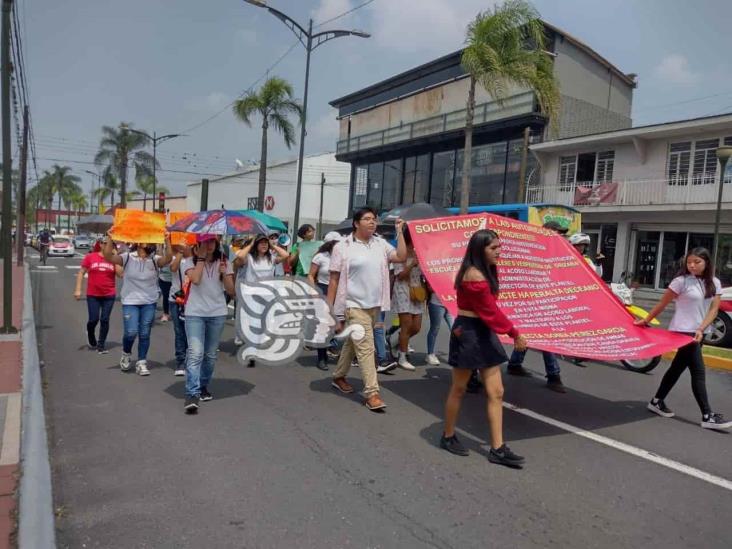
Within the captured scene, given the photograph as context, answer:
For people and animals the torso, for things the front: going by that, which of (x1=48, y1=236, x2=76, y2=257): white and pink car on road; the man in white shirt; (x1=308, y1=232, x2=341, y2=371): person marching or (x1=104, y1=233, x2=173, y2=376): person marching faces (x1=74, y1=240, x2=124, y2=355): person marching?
the white and pink car on road

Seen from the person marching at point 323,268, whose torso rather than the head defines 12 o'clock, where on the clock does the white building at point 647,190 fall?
The white building is roughly at 9 o'clock from the person marching.

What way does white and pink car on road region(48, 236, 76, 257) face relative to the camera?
toward the camera

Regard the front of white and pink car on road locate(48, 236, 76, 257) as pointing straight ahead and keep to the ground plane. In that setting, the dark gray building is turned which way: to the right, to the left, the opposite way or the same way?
to the right

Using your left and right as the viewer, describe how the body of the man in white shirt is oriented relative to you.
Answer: facing the viewer and to the right of the viewer

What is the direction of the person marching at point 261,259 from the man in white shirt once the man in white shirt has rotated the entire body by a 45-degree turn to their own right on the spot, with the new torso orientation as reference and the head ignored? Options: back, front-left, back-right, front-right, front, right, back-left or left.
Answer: back-right

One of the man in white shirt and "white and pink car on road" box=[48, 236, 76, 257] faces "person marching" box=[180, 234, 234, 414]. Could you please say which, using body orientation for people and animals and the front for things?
the white and pink car on road

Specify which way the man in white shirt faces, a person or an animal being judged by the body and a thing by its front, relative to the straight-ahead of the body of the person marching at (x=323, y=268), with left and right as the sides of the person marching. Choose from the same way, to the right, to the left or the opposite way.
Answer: the same way

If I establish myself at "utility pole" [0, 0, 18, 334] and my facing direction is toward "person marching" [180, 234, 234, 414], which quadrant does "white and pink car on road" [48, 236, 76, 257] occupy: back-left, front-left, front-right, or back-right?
back-left

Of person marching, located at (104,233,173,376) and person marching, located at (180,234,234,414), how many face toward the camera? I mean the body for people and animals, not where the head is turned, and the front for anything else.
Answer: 2

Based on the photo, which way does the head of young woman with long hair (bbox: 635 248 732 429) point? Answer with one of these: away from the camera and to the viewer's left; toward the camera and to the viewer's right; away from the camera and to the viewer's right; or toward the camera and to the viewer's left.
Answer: toward the camera and to the viewer's left

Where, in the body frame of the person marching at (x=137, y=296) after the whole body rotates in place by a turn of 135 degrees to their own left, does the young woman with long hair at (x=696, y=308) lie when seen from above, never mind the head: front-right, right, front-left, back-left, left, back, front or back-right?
right

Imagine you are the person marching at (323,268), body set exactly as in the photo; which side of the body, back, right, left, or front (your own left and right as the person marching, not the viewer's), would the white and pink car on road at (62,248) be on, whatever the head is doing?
back

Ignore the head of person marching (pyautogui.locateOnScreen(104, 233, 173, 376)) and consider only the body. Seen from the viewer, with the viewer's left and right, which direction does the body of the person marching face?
facing the viewer

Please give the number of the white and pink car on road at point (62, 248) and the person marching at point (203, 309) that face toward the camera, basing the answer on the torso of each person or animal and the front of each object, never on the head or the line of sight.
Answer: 2

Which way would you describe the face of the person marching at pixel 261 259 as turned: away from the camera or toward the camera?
toward the camera

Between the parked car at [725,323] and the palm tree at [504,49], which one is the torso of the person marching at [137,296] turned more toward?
the parked car
